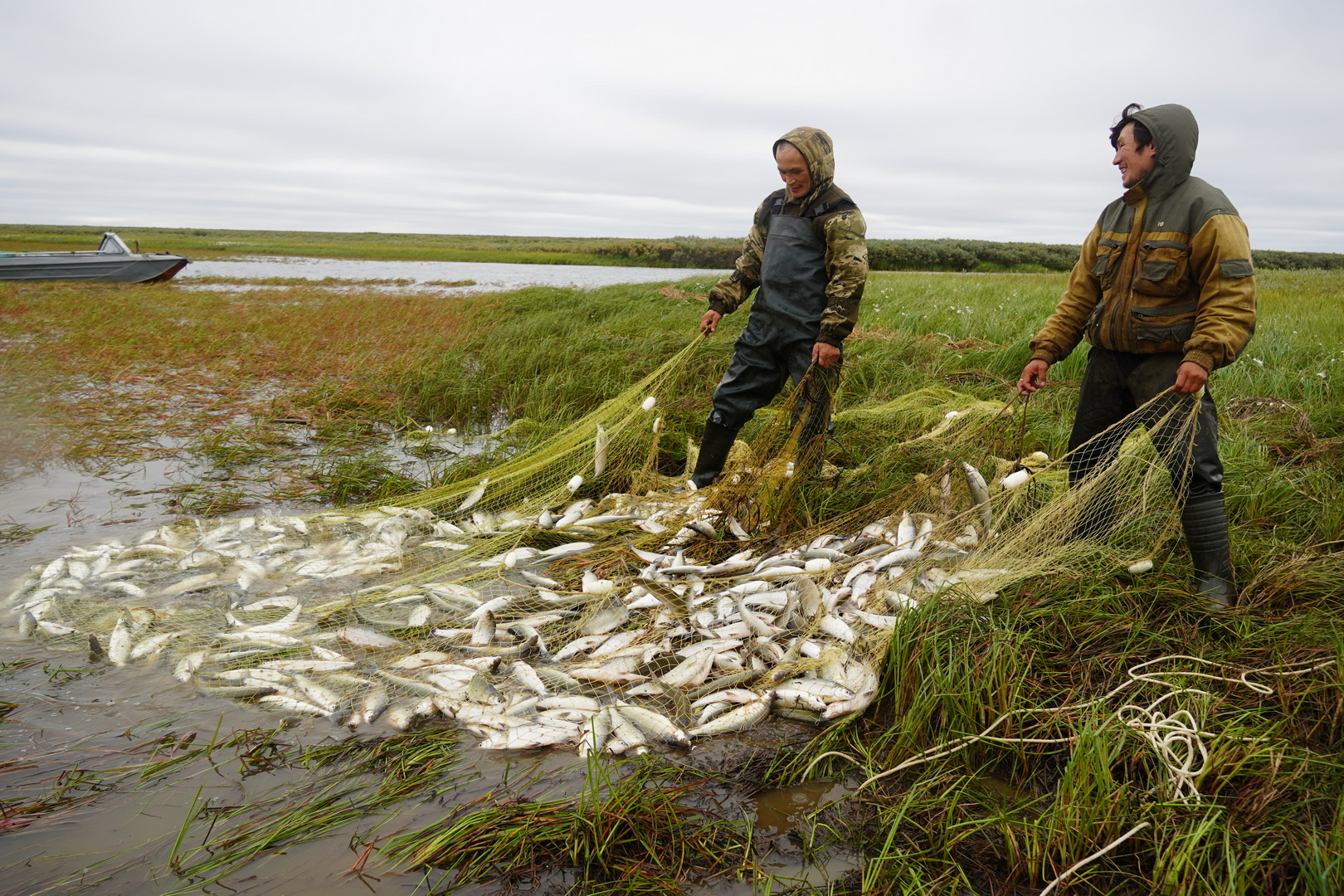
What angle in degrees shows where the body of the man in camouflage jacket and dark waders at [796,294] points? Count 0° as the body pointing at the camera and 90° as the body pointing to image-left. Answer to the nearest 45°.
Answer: approximately 45°

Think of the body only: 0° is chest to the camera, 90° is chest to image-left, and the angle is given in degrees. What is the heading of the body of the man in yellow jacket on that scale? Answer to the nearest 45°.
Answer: approximately 45°

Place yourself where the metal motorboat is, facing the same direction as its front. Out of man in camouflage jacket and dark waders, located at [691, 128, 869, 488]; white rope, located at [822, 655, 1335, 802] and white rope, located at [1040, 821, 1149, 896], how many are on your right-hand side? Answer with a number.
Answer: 3

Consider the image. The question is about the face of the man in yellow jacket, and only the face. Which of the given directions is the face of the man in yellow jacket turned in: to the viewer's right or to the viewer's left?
to the viewer's left

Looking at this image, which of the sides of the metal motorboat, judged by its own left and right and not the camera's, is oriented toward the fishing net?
right

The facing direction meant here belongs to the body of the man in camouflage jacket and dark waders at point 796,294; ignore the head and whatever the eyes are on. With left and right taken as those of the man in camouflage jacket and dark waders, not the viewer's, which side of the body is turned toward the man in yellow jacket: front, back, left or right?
left

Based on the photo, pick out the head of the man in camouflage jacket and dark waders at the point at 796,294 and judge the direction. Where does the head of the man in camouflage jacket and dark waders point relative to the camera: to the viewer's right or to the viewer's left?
to the viewer's left

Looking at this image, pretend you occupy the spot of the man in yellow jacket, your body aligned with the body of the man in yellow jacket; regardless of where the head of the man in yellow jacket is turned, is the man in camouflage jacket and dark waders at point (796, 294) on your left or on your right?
on your right

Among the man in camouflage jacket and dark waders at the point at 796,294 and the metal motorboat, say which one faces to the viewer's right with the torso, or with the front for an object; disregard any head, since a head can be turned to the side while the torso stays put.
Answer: the metal motorboat

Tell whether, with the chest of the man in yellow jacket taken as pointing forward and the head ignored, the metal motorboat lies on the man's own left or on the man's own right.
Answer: on the man's own right

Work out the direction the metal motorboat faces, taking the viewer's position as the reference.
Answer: facing to the right of the viewer
